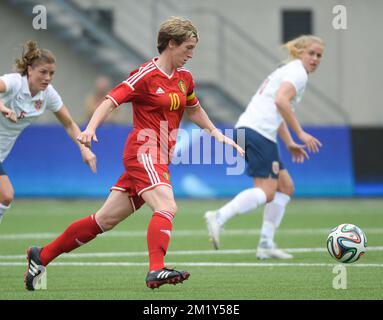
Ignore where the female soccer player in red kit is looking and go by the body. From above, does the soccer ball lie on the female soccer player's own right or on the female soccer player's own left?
on the female soccer player's own left

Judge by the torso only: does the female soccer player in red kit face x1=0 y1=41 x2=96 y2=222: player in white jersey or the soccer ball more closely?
the soccer ball

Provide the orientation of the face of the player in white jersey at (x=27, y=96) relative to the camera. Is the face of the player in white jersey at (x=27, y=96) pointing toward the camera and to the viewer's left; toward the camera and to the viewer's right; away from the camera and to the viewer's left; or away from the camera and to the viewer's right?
toward the camera and to the viewer's right

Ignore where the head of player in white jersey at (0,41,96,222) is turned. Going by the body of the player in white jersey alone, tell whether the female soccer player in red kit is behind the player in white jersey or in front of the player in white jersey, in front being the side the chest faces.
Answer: in front

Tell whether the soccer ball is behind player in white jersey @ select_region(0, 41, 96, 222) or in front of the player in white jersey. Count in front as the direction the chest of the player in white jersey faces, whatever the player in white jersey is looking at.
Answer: in front

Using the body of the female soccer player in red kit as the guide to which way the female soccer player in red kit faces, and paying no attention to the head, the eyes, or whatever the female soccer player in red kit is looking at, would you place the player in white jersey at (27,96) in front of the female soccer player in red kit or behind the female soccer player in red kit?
behind

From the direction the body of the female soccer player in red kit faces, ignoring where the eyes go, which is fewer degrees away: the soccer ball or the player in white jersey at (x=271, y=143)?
the soccer ball

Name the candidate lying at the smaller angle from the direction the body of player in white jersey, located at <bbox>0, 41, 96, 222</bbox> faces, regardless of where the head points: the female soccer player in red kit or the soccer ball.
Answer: the female soccer player in red kit
